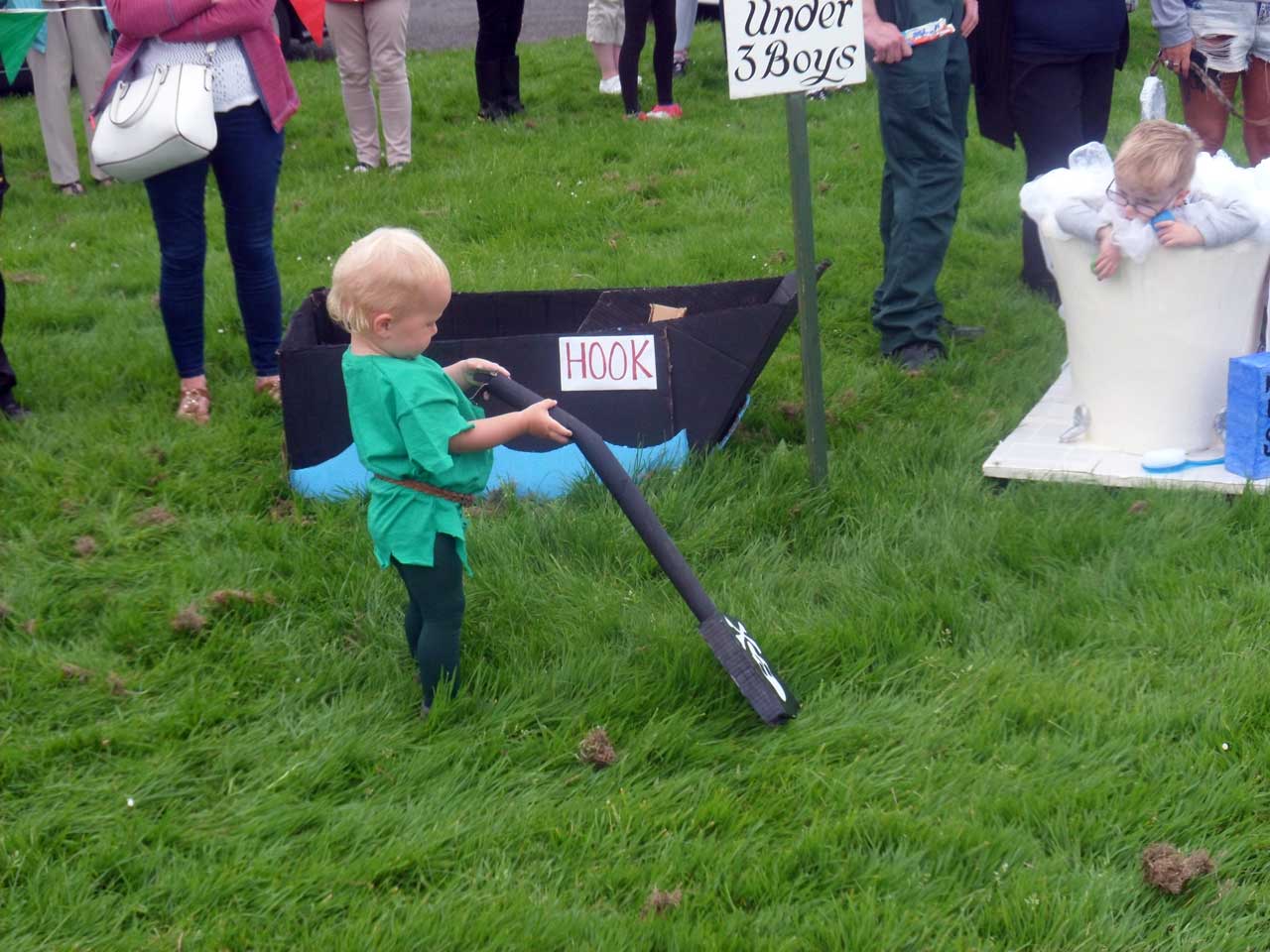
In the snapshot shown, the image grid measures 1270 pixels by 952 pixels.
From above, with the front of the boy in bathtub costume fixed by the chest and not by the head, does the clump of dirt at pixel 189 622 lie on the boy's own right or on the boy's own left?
on the boy's own right

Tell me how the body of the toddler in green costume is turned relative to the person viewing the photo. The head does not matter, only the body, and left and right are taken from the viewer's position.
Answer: facing to the right of the viewer

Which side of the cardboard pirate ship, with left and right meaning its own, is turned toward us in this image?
right

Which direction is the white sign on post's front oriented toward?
toward the camera

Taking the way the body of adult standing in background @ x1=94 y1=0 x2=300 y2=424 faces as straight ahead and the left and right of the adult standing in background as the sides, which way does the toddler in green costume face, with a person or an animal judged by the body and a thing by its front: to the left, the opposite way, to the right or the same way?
to the left

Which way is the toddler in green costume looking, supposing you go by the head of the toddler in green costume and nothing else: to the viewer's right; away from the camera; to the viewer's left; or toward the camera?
to the viewer's right

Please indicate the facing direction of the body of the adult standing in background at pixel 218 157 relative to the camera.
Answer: toward the camera

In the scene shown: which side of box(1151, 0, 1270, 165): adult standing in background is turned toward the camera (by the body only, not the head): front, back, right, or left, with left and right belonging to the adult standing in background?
front

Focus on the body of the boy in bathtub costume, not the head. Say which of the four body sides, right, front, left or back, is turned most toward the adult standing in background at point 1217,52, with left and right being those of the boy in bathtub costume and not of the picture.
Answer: back

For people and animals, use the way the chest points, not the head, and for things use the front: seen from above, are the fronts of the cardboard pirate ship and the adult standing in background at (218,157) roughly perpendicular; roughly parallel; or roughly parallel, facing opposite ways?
roughly perpendicular

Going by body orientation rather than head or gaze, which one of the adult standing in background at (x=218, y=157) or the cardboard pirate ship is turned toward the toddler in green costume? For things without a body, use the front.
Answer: the adult standing in background

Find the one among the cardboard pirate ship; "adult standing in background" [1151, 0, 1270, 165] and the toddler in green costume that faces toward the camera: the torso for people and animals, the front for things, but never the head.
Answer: the adult standing in background

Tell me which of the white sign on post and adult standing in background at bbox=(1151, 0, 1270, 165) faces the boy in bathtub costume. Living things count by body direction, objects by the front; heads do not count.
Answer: the adult standing in background

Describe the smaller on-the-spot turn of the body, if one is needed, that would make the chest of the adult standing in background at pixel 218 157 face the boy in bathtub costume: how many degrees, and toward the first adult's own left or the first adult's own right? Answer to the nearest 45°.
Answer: approximately 45° to the first adult's own left

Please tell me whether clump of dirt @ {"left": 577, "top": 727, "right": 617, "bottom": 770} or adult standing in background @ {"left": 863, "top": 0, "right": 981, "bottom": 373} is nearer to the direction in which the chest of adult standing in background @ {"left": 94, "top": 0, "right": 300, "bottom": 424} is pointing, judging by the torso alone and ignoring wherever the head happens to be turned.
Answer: the clump of dirt
